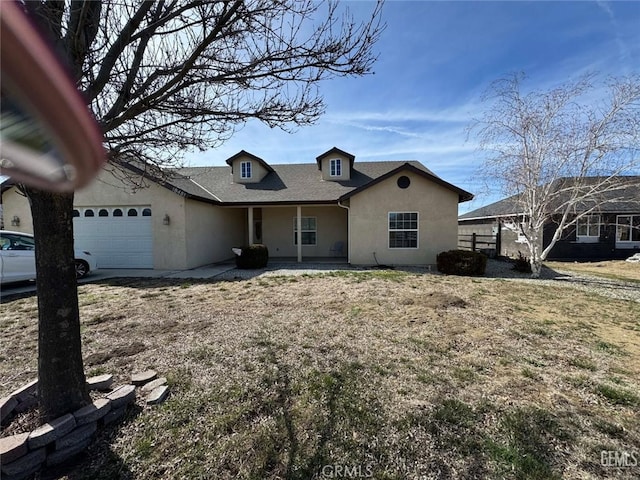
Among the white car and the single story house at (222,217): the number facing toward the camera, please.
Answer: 1

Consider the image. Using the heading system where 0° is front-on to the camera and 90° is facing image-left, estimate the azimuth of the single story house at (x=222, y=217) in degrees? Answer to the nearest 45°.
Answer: approximately 0°

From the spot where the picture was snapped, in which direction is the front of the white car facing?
facing away from the viewer and to the right of the viewer

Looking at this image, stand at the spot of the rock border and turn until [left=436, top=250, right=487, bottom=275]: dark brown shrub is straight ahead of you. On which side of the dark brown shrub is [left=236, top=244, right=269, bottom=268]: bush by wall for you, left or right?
left

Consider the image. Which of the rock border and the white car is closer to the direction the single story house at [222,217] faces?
the rock border

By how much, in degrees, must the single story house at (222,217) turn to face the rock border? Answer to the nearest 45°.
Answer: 0° — it already faces it

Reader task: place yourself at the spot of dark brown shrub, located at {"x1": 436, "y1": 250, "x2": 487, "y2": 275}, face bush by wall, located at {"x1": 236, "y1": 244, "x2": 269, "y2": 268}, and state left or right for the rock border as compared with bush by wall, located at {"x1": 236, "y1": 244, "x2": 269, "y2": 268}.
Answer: left

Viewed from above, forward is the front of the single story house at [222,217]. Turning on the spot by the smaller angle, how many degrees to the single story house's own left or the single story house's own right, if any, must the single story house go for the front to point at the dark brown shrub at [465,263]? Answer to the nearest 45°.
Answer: approximately 45° to the single story house's own left

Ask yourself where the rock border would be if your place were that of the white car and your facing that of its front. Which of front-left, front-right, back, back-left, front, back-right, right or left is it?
back-right

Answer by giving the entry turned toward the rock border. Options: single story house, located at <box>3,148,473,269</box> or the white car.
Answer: the single story house
